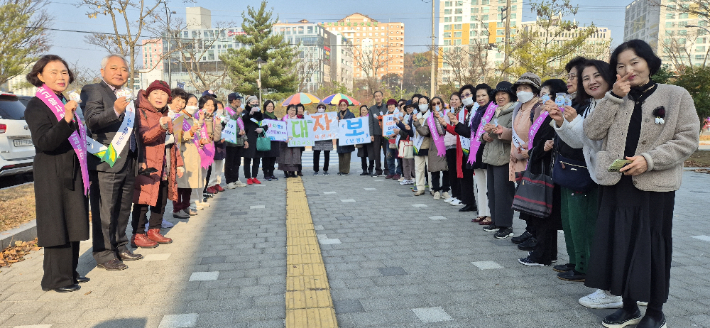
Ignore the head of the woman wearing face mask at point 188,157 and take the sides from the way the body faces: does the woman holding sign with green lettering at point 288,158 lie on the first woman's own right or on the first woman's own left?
on the first woman's own left

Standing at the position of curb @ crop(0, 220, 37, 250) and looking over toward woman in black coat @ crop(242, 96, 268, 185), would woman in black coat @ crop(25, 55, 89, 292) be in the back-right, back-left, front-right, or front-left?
back-right

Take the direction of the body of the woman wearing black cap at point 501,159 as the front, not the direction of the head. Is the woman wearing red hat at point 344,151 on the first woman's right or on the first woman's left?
on the first woman's right

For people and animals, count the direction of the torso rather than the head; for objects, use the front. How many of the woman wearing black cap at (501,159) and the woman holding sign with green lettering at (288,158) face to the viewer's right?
0

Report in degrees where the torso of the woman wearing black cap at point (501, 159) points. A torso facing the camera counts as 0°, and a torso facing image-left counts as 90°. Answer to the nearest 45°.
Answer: approximately 45°

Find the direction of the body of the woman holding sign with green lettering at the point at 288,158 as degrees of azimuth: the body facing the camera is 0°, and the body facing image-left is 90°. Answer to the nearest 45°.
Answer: approximately 0°

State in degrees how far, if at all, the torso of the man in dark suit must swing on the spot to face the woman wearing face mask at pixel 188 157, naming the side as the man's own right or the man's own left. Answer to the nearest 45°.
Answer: approximately 90° to the man's own left

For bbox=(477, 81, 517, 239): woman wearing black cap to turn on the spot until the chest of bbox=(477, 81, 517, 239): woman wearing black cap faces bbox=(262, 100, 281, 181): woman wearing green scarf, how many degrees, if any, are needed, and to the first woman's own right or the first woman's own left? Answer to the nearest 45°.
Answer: approximately 90° to the first woman's own right

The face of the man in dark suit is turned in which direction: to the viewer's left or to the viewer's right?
to the viewer's right

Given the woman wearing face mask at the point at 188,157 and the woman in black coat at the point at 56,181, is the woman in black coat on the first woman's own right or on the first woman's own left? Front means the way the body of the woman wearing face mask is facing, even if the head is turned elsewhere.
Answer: on the first woman's own right

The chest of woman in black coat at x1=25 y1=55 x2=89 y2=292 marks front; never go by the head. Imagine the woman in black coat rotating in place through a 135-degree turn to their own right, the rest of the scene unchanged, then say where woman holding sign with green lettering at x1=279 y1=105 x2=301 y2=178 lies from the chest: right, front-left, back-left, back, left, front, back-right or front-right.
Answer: back-right

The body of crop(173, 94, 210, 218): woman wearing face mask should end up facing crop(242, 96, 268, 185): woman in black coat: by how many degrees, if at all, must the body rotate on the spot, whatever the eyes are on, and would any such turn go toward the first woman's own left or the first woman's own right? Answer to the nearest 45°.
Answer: approximately 135° to the first woman's own left

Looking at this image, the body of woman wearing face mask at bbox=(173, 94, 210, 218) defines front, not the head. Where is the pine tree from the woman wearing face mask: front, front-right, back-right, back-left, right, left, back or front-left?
back-left

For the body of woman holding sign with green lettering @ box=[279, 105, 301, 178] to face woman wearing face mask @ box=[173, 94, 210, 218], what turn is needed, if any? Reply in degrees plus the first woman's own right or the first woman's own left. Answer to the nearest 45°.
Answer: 0° — they already face them
